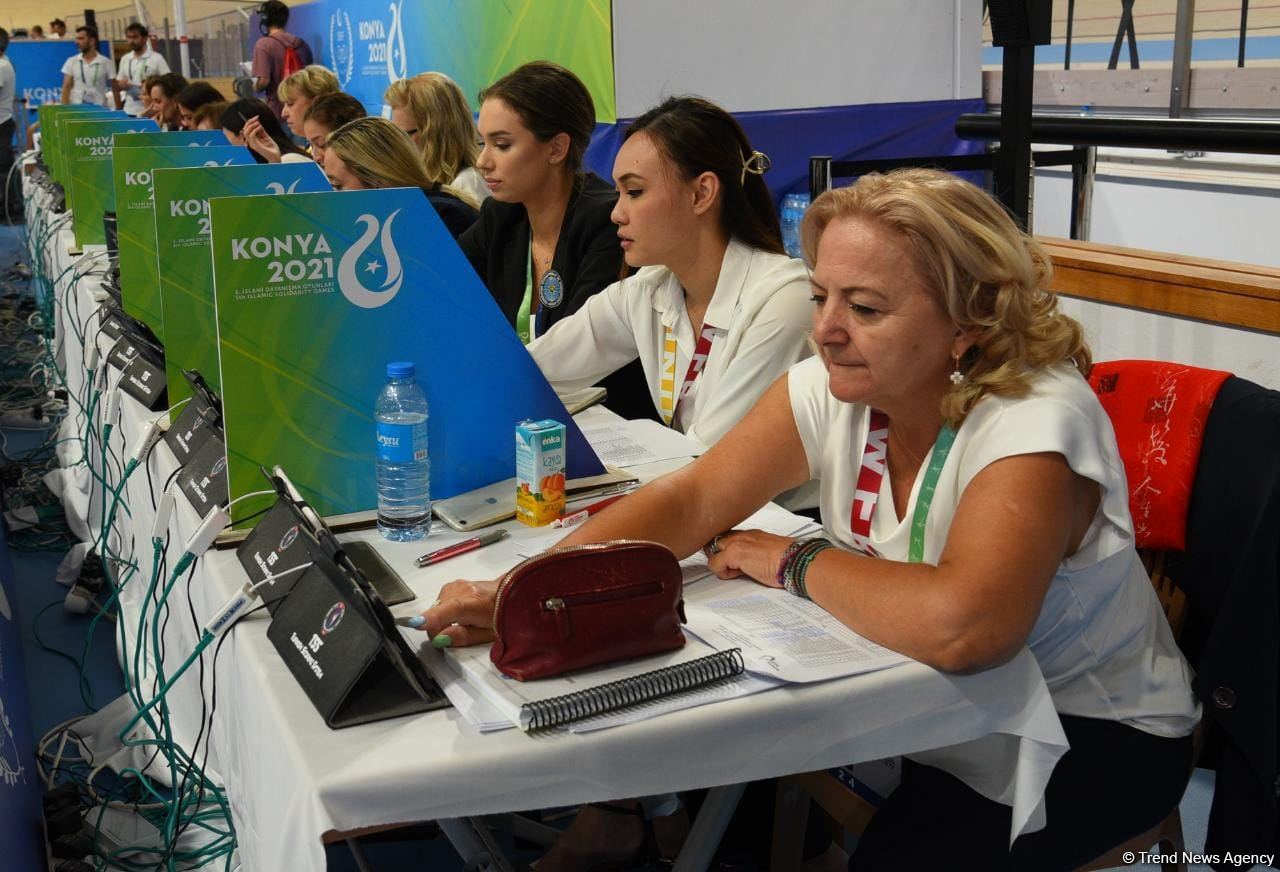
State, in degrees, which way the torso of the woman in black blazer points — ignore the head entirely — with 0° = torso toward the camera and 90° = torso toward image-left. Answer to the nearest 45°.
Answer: approximately 45°

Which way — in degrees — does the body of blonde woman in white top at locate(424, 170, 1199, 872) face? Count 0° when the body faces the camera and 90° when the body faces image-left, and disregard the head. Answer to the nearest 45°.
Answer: approximately 45°

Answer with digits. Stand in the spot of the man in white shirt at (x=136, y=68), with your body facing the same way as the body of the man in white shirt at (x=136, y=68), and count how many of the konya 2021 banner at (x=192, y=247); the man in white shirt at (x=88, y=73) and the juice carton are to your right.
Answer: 1

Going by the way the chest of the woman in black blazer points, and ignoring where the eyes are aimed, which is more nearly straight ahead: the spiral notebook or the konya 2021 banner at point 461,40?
the spiral notebook

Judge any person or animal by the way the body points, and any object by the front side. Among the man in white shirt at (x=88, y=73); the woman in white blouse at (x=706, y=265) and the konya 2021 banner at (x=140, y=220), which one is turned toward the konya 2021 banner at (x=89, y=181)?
the man in white shirt

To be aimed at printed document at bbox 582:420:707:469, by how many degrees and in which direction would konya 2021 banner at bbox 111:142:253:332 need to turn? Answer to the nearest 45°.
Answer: approximately 45° to its left

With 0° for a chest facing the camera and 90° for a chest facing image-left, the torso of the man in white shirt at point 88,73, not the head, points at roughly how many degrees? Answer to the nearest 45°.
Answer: approximately 0°

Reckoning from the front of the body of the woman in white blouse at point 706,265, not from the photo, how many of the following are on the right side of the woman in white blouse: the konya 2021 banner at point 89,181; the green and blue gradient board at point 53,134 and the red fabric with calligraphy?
2
